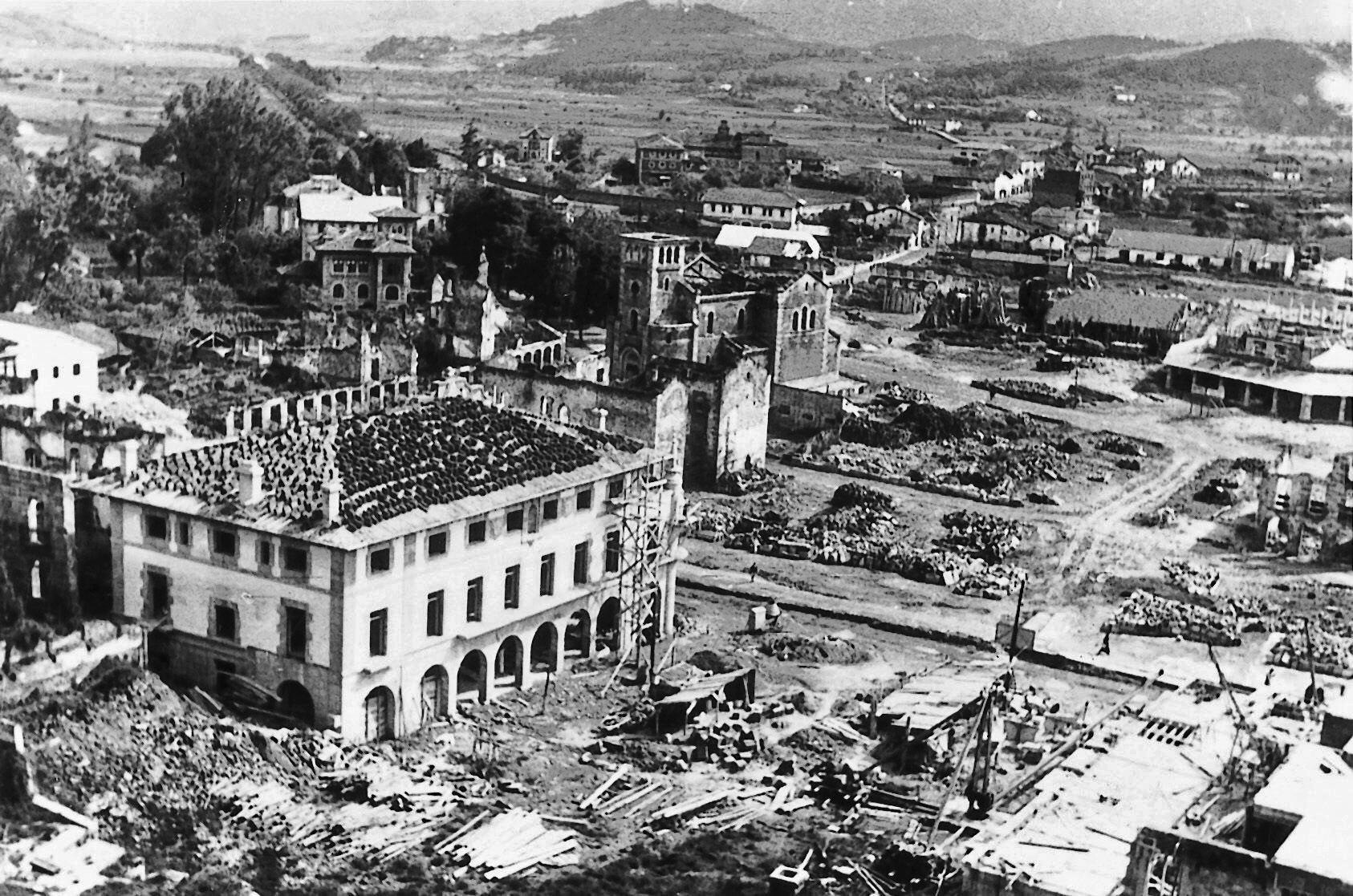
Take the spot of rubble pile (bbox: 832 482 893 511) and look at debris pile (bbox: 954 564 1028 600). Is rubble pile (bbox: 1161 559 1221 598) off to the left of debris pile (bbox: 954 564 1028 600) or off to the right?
left

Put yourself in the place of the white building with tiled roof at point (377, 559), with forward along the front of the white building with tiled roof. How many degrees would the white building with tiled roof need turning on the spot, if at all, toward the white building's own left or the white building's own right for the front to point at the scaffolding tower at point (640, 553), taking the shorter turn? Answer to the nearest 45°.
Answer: approximately 90° to the white building's own left

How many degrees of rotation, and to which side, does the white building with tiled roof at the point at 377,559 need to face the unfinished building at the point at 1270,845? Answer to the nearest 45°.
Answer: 0° — it already faces it

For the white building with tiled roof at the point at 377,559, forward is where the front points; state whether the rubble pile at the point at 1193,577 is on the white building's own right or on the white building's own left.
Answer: on the white building's own left

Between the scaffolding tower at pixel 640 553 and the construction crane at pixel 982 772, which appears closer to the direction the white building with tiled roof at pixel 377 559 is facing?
the construction crane

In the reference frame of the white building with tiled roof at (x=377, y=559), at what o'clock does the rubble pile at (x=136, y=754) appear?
The rubble pile is roughly at 3 o'clock from the white building with tiled roof.

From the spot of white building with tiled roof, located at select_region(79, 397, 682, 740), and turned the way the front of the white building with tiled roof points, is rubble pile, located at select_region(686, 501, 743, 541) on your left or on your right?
on your left

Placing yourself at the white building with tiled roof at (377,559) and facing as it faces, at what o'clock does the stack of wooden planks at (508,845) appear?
The stack of wooden planks is roughly at 1 o'clock from the white building with tiled roof.

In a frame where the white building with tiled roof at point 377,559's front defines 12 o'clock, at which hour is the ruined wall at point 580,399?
The ruined wall is roughly at 8 o'clock from the white building with tiled roof.

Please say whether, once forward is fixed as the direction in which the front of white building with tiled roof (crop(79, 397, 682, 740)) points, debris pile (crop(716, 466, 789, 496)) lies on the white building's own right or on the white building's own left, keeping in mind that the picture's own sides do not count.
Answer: on the white building's own left

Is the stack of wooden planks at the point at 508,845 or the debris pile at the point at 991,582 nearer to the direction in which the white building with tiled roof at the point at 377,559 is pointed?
the stack of wooden planks

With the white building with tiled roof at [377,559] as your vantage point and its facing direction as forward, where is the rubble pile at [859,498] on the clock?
The rubble pile is roughly at 9 o'clock from the white building with tiled roof.

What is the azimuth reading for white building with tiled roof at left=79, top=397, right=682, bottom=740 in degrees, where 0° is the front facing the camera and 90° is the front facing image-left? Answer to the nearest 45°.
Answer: approximately 315°

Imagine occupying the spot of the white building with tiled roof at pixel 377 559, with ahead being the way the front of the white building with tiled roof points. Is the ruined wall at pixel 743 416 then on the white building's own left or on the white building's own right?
on the white building's own left

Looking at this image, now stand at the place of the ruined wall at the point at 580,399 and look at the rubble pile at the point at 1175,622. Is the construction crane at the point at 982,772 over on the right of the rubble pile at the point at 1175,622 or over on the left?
right
